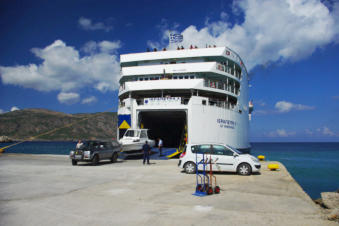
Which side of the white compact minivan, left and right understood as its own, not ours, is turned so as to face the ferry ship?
left

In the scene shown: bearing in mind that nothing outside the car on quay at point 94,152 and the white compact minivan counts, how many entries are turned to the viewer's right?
1

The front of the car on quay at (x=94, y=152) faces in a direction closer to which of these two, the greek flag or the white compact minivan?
the white compact minivan

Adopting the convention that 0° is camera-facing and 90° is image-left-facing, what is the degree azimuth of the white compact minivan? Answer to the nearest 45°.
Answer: approximately 270°
